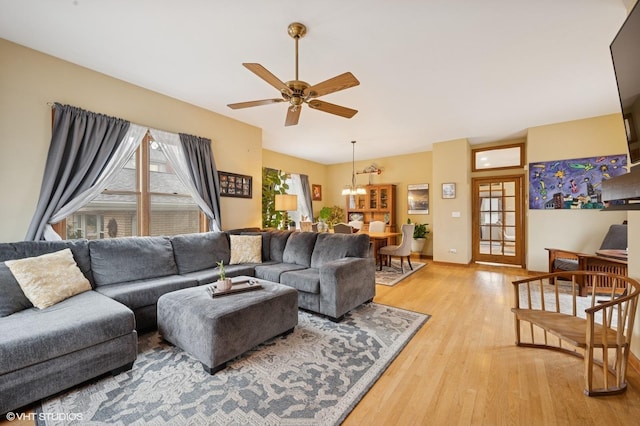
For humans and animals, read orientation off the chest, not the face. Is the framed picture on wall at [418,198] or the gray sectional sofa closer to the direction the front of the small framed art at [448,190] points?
the gray sectional sofa

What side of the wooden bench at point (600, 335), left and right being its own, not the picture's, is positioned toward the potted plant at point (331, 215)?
right

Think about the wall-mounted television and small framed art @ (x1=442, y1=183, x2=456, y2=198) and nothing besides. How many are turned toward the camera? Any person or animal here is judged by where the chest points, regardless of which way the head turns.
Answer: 1

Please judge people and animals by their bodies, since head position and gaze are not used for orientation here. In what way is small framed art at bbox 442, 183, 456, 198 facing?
toward the camera

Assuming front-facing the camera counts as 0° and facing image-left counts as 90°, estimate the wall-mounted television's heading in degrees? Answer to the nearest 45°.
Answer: approximately 90°

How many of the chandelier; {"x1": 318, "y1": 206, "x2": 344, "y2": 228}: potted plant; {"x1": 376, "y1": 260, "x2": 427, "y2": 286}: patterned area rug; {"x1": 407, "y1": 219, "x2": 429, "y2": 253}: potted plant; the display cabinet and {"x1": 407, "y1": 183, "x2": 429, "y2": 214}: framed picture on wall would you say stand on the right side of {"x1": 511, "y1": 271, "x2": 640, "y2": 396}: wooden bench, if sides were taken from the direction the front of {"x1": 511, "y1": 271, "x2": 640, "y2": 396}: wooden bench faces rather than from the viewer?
6

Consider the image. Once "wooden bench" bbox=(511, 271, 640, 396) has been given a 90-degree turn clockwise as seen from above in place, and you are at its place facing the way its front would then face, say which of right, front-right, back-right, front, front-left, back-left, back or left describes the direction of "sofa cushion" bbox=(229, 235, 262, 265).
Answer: front-left

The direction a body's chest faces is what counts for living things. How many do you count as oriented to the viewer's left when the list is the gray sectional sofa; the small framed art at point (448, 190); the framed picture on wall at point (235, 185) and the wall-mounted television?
1

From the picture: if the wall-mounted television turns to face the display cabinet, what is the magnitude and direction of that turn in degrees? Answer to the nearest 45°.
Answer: approximately 45° to its right

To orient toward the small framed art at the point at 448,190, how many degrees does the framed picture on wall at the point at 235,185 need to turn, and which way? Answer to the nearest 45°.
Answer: approximately 45° to its left

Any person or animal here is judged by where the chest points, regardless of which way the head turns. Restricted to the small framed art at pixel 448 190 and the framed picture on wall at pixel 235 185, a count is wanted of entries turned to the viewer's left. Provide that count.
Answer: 0

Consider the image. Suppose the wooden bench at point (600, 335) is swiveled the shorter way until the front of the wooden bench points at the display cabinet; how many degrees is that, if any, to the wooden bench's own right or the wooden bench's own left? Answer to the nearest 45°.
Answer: approximately 90° to the wooden bench's own right

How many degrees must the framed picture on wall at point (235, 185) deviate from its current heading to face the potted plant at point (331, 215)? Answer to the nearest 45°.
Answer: approximately 90° to its left

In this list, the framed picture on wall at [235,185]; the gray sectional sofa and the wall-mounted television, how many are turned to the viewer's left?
1

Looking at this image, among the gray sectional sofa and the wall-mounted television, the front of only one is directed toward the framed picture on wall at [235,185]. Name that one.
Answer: the wall-mounted television

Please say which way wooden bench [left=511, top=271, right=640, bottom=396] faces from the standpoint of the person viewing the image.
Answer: facing the viewer and to the left of the viewer
